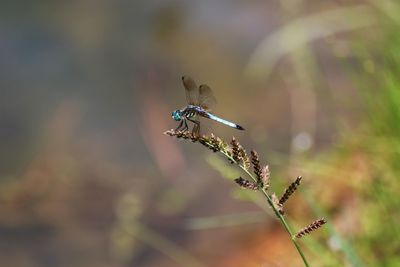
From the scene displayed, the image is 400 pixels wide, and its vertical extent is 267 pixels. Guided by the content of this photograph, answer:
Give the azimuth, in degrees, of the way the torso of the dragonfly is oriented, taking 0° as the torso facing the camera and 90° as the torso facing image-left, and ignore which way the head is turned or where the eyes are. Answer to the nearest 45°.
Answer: approximately 90°
